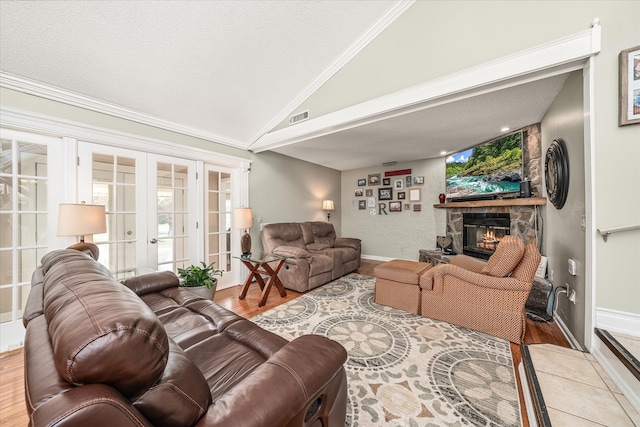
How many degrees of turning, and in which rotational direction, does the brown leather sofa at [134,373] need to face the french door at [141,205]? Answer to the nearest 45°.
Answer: approximately 45° to its left

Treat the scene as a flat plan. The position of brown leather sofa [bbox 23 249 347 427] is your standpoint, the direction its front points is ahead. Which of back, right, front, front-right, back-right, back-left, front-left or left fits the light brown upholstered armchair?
front-right

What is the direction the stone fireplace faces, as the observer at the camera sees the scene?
facing the viewer and to the left of the viewer

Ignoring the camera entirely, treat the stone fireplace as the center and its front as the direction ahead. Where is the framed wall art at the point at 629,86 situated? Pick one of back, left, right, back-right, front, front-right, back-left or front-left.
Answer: front-left

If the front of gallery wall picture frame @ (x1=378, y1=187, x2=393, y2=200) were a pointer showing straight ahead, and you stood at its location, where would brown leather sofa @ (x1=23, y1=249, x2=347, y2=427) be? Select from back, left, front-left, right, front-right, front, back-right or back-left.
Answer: front

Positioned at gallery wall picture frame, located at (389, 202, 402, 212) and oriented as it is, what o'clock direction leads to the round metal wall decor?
The round metal wall decor is roughly at 11 o'clock from the gallery wall picture frame.

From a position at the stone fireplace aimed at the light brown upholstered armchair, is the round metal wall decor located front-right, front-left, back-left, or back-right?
front-left

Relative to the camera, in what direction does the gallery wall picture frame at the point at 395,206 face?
facing the viewer

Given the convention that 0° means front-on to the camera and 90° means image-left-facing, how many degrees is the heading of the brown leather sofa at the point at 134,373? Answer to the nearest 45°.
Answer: approximately 225°

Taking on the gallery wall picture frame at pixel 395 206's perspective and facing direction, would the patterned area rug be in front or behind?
in front

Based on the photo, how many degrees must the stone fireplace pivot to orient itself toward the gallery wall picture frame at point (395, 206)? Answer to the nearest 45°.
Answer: approximately 90° to its right

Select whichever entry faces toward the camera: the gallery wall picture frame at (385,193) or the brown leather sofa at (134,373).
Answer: the gallery wall picture frame
